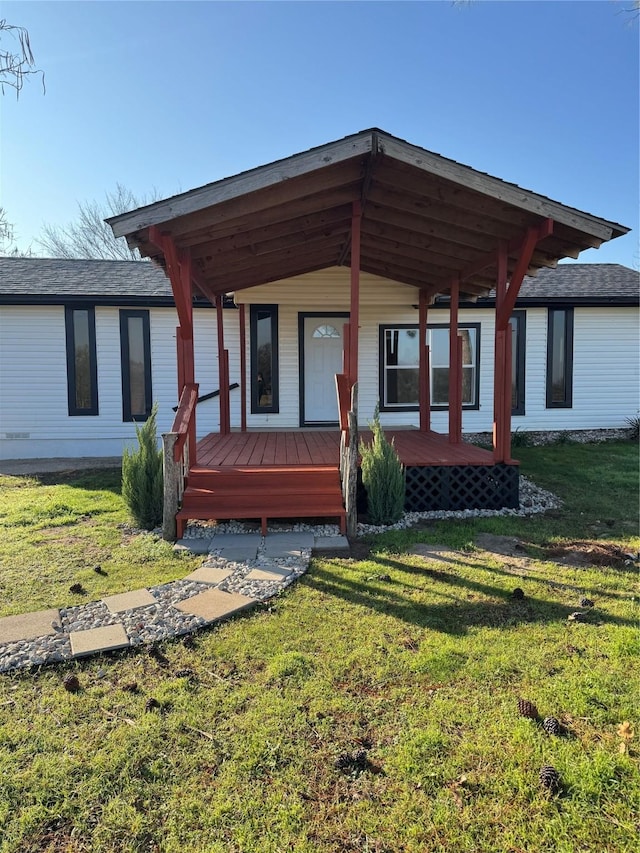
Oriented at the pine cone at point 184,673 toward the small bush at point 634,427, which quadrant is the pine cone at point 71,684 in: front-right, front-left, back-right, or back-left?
back-left

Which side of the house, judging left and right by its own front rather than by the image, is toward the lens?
front

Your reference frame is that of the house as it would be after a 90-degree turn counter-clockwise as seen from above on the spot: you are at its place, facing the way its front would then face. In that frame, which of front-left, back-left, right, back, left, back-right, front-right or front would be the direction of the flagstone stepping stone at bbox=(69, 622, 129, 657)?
right

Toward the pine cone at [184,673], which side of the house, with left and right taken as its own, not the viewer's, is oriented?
front

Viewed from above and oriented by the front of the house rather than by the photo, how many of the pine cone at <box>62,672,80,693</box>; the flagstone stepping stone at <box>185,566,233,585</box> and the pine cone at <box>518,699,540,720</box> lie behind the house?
0

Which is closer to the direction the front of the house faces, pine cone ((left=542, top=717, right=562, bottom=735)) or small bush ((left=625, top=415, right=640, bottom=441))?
the pine cone

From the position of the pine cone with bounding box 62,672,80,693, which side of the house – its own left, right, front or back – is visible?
front

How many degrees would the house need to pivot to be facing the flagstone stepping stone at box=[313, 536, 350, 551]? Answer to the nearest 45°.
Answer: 0° — it already faces it

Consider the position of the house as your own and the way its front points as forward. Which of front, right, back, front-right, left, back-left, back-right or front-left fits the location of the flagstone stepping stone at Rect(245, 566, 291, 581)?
front

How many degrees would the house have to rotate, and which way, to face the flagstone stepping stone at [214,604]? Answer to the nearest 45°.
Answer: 0° — it already faces it

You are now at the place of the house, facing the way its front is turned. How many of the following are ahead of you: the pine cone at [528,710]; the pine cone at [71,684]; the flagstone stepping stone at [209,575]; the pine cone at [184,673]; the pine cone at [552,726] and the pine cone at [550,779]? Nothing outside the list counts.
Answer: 6

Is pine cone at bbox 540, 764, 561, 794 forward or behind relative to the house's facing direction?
forward

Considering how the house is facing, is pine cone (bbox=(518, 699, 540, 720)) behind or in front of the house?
in front

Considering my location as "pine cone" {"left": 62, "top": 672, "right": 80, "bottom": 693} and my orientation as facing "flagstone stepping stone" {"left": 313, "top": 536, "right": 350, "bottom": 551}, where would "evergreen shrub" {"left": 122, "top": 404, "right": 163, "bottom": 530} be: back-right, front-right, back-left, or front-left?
front-left

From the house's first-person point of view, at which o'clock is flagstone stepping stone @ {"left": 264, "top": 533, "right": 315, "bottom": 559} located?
The flagstone stepping stone is roughly at 12 o'clock from the house.
